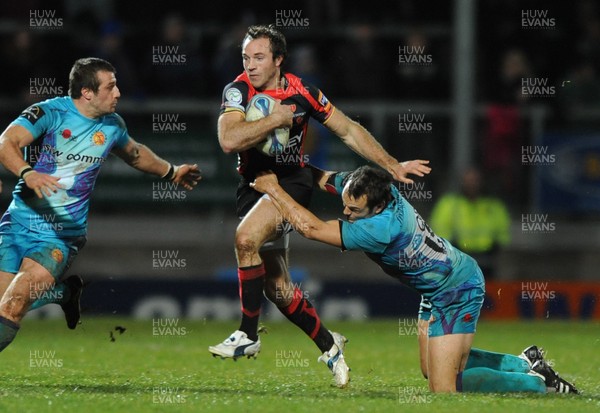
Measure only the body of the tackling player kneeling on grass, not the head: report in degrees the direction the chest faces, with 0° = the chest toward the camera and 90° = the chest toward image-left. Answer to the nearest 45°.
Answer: approximately 90°

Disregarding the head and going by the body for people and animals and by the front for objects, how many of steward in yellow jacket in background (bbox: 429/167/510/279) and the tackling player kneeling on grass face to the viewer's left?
1

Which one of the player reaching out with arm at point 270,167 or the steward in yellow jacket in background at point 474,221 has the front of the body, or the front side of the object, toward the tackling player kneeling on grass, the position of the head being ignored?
the steward in yellow jacket in background

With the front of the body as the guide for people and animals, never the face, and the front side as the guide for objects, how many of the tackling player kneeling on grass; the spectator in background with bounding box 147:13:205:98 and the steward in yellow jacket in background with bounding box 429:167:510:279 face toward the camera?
2

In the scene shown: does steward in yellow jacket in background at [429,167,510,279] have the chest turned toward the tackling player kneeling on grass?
yes

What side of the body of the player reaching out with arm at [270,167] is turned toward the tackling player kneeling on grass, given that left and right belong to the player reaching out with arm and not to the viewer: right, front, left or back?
left

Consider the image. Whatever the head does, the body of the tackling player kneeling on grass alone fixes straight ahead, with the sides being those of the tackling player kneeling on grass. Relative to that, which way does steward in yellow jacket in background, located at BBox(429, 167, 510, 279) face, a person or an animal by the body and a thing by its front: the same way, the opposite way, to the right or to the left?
to the left

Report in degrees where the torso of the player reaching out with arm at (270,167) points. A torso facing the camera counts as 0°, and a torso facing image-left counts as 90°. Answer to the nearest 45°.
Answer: approximately 45°

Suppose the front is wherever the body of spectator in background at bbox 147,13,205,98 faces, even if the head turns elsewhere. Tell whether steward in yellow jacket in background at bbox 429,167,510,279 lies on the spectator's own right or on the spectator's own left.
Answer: on the spectator's own left
